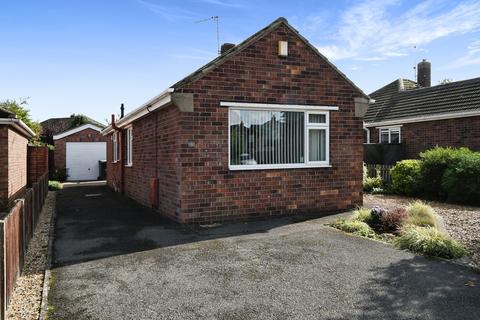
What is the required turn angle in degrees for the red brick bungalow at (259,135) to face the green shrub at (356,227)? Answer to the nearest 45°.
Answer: approximately 45° to its left

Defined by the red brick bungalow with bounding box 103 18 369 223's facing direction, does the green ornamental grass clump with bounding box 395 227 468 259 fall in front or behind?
in front

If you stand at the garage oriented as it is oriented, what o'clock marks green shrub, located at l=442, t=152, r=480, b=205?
The green shrub is roughly at 11 o'clock from the garage.

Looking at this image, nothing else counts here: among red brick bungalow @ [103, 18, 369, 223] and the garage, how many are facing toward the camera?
2

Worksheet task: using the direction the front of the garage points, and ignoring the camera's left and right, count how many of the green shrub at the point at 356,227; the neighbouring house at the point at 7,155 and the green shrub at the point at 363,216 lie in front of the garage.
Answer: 3

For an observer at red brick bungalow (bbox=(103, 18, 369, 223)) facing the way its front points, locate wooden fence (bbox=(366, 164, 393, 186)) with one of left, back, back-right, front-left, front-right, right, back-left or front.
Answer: back-left

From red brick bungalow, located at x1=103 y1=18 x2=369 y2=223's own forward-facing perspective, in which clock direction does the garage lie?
The garage is roughly at 5 o'clock from the red brick bungalow.

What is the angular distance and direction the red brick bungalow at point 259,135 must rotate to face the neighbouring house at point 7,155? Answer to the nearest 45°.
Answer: approximately 90° to its right

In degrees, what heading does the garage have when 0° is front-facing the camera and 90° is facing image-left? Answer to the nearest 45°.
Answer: approximately 0°

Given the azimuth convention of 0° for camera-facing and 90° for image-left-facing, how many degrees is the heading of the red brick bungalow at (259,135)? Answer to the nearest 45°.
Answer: approximately 0°

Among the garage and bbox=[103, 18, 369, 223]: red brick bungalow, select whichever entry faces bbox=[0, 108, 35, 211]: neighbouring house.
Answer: the garage

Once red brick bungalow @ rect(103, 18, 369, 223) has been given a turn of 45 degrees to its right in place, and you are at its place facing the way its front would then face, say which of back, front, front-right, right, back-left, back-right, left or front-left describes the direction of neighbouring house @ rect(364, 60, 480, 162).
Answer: back

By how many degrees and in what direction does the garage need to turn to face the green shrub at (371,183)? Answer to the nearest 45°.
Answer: approximately 45° to its left
